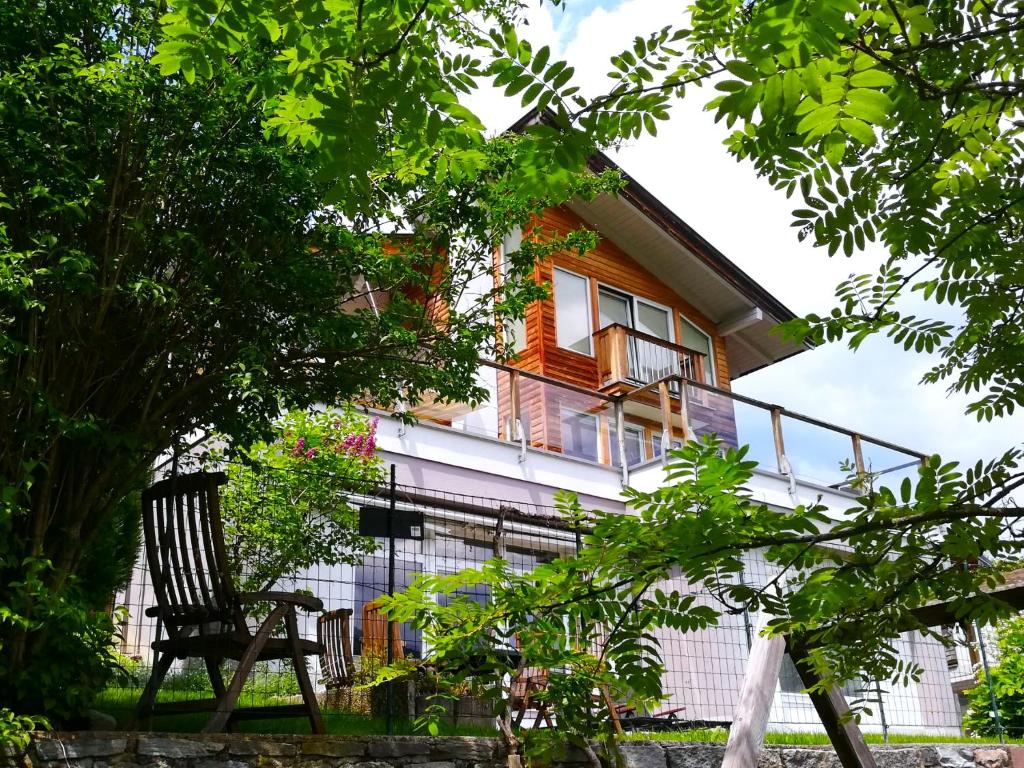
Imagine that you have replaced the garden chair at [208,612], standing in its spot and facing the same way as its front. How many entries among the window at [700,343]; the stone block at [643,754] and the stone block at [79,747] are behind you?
1

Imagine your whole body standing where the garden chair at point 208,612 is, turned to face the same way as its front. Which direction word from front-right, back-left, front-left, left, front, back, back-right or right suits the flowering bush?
front-left

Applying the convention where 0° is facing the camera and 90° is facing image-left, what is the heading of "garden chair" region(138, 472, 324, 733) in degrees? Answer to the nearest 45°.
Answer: approximately 225°
